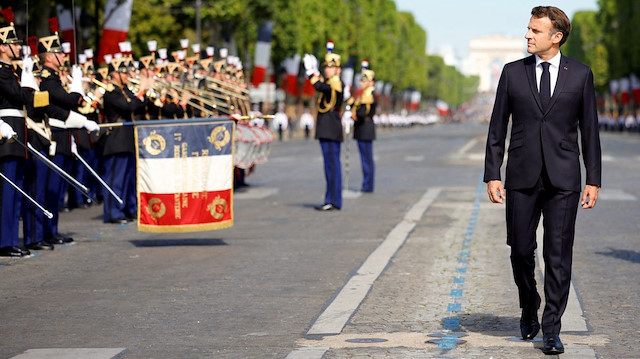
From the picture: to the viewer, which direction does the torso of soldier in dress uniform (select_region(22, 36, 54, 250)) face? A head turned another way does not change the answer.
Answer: to the viewer's right

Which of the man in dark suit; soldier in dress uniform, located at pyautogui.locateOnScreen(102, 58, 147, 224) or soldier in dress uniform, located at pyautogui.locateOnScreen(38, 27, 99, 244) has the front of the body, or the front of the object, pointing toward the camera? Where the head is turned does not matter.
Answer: the man in dark suit

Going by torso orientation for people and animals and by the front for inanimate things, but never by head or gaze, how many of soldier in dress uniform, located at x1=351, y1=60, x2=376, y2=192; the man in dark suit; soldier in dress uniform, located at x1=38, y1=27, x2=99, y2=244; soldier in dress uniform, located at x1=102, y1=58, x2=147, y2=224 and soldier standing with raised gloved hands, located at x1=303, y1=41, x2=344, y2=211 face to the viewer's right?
2

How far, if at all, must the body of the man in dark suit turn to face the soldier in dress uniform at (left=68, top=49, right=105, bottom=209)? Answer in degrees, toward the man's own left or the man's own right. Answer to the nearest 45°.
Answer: approximately 135° to the man's own right

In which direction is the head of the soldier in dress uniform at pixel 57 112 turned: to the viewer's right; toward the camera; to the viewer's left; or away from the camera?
to the viewer's right

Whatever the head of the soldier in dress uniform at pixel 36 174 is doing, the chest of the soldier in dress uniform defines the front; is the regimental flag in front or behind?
in front

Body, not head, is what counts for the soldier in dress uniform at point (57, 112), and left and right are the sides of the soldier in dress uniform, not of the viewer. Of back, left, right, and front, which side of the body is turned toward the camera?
right

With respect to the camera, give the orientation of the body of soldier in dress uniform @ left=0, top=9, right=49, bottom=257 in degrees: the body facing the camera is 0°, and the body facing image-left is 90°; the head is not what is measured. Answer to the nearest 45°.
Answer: approximately 270°

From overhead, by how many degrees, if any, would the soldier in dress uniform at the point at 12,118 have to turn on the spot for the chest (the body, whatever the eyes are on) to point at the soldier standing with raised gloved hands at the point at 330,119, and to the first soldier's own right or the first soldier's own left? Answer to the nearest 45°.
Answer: approximately 45° to the first soldier's own left

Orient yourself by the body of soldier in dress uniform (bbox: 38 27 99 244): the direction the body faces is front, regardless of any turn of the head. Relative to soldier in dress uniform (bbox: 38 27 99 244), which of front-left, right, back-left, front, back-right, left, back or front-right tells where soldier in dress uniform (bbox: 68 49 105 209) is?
left

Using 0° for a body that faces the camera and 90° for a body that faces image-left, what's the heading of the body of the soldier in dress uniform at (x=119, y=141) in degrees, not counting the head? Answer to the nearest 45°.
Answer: approximately 270°

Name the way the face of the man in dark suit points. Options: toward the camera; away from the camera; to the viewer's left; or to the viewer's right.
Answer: to the viewer's left

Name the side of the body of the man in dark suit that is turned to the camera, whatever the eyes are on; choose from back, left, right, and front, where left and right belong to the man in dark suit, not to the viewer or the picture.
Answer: front
